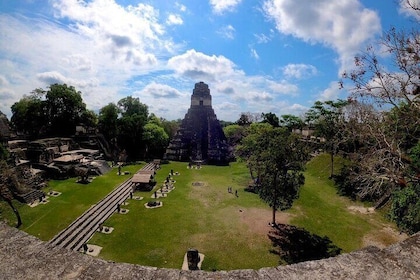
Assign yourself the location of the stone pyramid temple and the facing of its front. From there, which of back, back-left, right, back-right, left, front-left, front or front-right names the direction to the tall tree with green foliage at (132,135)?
right

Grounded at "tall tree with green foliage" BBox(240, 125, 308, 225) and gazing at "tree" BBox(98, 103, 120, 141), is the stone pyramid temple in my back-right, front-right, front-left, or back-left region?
front-right

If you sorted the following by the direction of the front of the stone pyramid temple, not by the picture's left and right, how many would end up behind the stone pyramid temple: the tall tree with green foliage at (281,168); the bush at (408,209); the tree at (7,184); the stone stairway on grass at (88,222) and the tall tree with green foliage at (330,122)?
0

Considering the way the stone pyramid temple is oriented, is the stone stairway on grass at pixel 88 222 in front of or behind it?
in front

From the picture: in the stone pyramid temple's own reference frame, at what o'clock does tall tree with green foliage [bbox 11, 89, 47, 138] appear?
The tall tree with green foliage is roughly at 3 o'clock from the stone pyramid temple.

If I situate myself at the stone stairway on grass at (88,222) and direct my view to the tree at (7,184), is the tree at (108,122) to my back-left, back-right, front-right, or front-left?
front-right

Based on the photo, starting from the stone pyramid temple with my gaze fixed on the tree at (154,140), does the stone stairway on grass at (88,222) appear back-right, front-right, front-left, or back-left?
front-left

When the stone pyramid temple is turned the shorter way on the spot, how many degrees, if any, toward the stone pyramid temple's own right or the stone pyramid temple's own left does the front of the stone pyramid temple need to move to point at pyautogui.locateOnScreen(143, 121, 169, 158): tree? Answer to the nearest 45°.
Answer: approximately 90° to the stone pyramid temple's own right

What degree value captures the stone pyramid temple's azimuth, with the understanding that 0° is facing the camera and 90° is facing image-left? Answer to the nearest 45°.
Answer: approximately 0°

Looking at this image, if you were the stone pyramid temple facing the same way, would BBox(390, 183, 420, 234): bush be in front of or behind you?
in front

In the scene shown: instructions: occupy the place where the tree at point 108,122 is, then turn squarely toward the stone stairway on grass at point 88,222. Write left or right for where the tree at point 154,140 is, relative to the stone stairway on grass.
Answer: left

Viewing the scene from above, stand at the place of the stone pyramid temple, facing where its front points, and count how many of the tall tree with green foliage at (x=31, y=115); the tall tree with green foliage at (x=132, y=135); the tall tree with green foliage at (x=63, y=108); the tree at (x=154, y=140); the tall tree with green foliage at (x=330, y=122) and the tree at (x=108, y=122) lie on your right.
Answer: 5

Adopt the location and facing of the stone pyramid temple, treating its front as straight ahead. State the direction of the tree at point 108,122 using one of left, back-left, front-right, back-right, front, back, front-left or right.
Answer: right

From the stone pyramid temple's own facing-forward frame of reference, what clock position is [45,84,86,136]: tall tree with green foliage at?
The tall tree with green foliage is roughly at 3 o'clock from the stone pyramid temple.

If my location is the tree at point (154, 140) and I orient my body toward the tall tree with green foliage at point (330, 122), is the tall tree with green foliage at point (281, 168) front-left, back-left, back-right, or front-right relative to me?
front-right

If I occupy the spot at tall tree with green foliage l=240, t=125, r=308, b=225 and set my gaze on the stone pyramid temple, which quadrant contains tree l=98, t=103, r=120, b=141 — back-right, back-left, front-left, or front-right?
front-left

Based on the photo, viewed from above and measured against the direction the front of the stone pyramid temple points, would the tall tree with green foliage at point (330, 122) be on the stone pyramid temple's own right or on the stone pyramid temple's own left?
on the stone pyramid temple's own left

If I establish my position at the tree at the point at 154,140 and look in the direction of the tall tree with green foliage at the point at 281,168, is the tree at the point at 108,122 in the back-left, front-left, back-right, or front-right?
back-right

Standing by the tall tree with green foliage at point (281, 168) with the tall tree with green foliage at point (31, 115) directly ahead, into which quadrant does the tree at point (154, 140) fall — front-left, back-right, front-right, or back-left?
front-right

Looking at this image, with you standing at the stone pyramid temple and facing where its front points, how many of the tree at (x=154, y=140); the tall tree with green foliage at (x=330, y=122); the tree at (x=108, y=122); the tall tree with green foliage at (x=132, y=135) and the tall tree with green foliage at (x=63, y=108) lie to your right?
4
